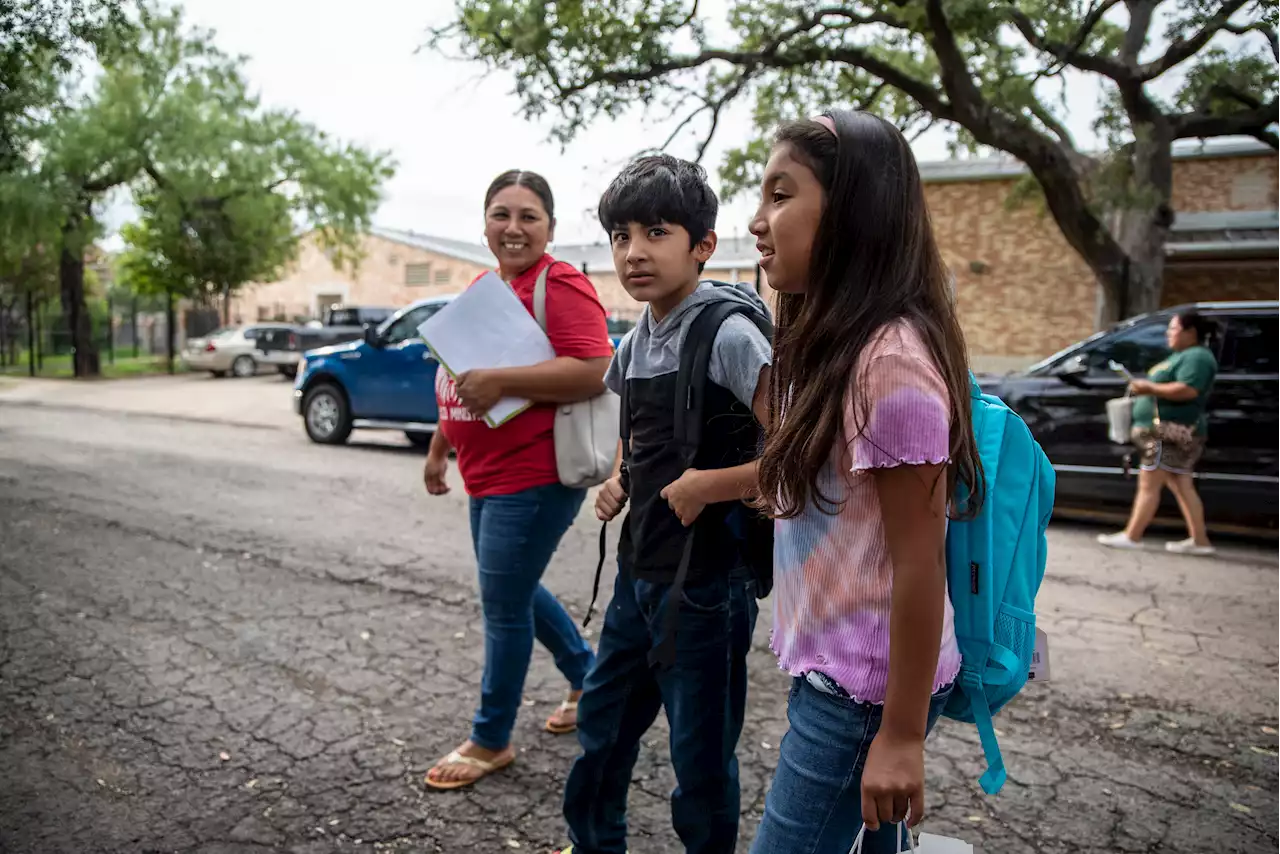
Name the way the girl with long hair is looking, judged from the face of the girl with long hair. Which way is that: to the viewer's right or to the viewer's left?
to the viewer's left

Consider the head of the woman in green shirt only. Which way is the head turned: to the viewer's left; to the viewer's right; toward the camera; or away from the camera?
to the viewer's left

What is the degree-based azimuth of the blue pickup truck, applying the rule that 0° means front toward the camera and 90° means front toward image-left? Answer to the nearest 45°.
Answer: approximately 90°

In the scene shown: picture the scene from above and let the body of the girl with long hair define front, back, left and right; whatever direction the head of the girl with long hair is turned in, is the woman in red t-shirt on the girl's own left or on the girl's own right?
on the girl's own right

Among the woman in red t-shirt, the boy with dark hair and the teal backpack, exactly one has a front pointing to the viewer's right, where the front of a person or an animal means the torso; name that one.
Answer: the teal backpack

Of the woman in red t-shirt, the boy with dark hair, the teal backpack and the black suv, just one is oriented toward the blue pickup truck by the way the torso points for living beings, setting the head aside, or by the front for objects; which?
the black suv

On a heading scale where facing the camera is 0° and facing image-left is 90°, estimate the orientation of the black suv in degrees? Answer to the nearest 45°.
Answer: approximately 90°

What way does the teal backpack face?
to the viewer's right

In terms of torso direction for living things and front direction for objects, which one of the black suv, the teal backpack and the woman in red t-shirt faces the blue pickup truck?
the black suv

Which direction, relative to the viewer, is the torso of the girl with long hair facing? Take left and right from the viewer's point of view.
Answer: facing to the left of the viewer

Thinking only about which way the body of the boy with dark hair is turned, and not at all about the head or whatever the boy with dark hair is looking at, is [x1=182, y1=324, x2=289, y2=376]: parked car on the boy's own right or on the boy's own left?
on the boy's own right
